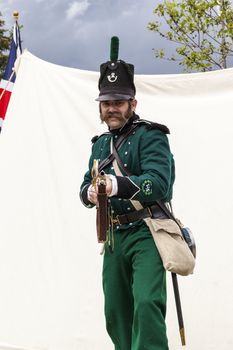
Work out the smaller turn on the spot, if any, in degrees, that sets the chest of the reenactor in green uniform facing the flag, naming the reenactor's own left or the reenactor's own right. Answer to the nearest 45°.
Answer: approximately 90° to the reenactor's own right

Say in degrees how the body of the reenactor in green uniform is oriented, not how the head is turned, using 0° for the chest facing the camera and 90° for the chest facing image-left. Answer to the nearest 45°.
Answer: approximately 45°
